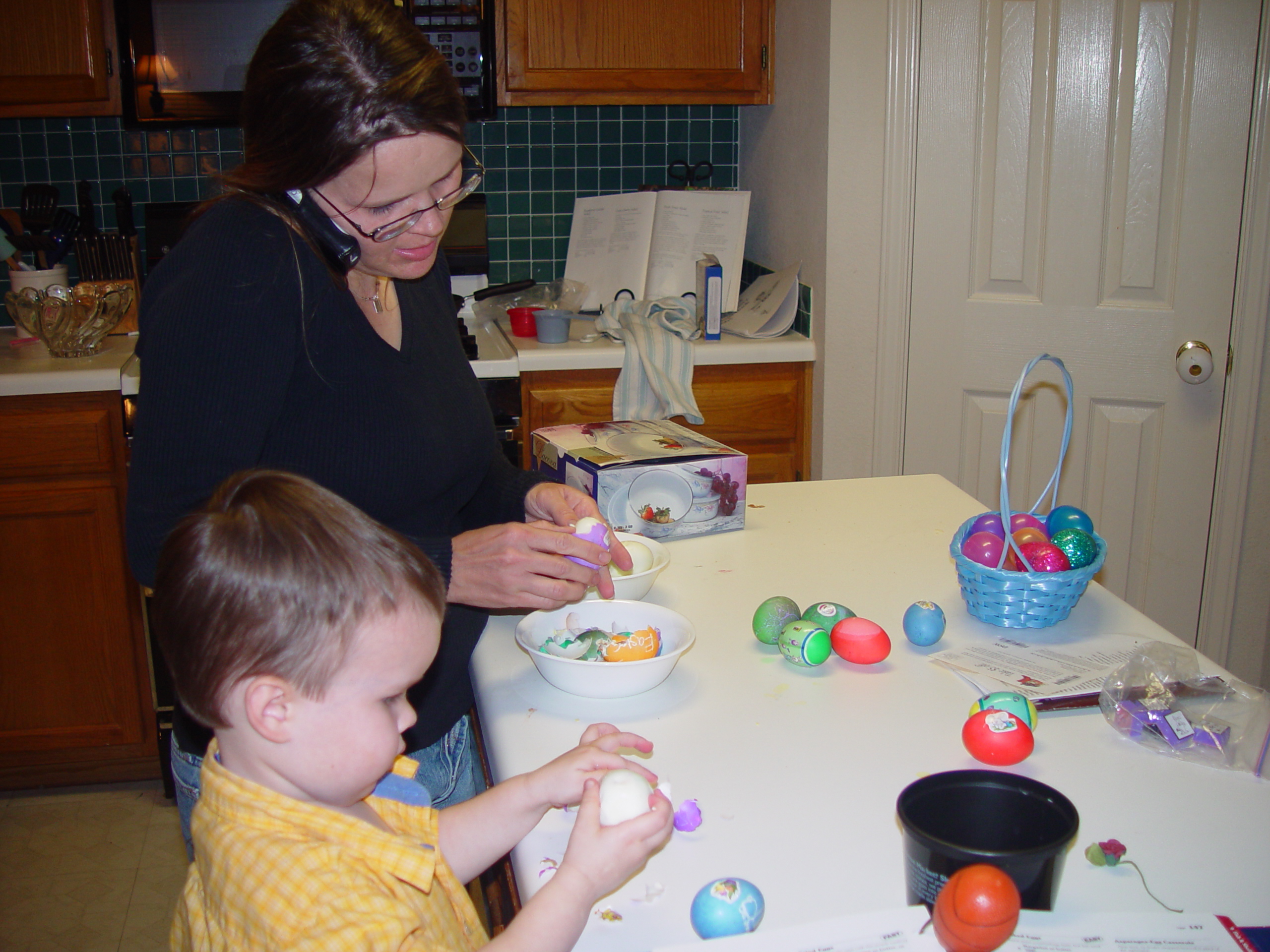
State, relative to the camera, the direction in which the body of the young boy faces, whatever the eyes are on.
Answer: to the viewer's right

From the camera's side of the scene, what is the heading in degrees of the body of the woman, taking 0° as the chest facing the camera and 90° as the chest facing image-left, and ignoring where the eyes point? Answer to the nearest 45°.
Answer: approximately 315°

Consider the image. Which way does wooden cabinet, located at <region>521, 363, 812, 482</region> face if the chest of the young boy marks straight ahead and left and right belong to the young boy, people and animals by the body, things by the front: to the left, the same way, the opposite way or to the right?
to the right

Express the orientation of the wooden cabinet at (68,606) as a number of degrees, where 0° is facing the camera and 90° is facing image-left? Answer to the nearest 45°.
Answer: approximately 0°

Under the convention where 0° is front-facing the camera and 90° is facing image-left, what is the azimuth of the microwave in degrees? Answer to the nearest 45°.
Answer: approximately 0°

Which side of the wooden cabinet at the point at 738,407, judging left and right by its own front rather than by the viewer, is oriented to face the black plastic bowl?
front

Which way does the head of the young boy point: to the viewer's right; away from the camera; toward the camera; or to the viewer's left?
to the viewer's right

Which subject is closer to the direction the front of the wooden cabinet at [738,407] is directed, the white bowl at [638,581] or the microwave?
the white bowl

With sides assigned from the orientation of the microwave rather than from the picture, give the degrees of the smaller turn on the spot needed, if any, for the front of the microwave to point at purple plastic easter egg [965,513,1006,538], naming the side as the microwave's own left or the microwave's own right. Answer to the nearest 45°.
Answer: approximately 45° to the microwave's own left

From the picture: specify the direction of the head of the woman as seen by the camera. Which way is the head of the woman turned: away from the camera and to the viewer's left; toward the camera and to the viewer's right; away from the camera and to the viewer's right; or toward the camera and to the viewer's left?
toward the camera and to the viewer's right
